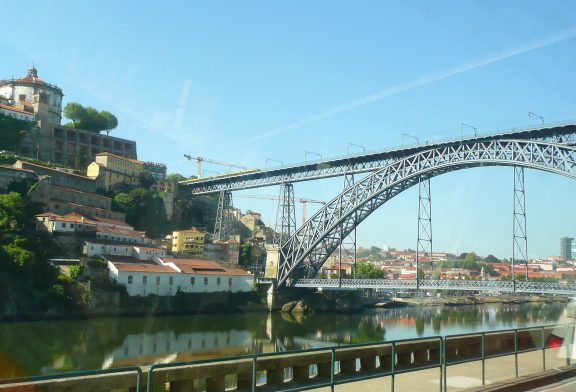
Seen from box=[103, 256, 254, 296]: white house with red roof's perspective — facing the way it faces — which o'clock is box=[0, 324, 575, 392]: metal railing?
The metal railing is roughly at 12 o'clock from the white house with red roof.

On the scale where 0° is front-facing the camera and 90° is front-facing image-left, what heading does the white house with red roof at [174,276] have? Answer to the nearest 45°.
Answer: approximately 0°

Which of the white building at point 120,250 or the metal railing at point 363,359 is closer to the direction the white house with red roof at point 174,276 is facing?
the metal railing
